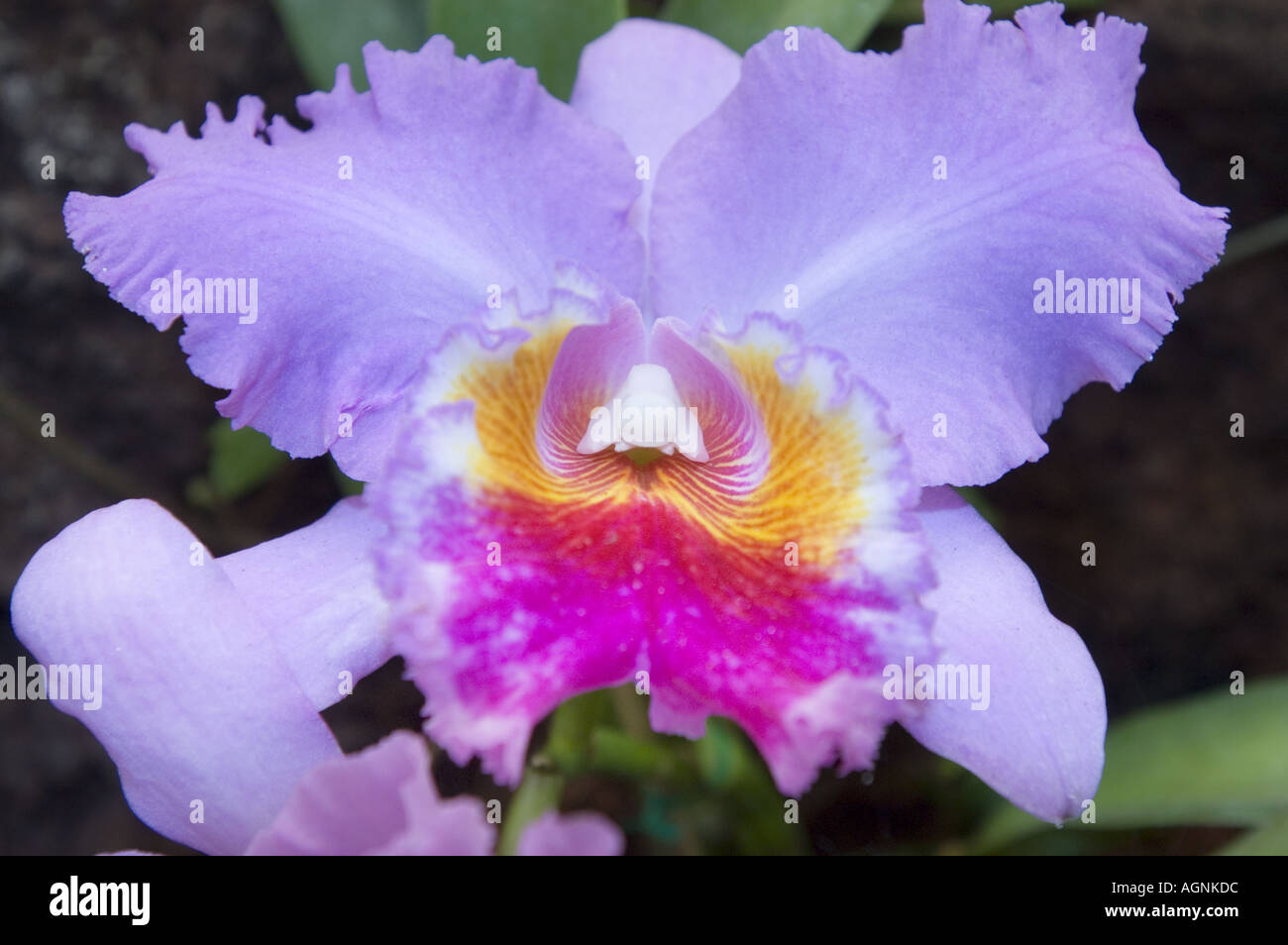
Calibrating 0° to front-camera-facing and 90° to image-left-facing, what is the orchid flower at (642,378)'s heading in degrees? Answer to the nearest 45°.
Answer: approximately 0°
